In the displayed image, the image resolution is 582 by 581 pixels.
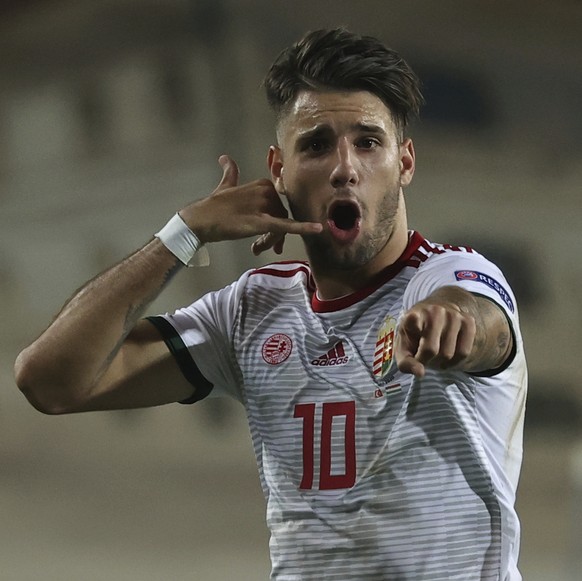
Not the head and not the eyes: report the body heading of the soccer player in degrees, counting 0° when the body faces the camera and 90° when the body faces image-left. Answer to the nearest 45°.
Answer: approximately 45°
